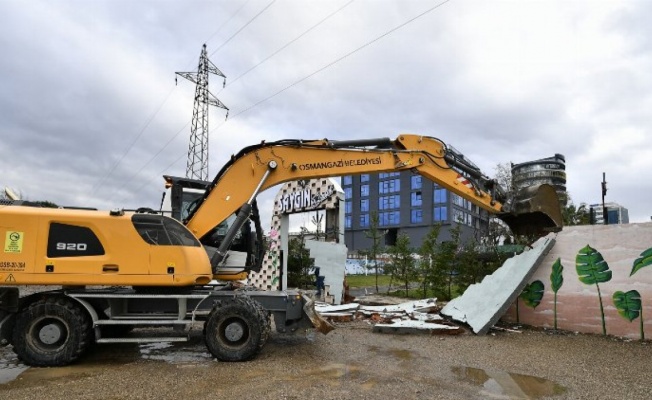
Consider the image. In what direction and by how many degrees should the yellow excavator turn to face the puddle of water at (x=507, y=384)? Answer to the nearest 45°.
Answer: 0° — it already faces it

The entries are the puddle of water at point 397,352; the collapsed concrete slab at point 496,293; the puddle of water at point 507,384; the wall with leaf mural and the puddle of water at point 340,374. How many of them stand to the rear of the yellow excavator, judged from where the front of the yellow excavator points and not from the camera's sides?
0

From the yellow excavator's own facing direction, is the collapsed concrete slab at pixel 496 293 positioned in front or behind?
in front

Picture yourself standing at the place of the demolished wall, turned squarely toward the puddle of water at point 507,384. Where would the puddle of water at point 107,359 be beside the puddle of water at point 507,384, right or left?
right

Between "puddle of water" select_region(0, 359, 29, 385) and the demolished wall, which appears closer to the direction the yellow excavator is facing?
the demolished wall

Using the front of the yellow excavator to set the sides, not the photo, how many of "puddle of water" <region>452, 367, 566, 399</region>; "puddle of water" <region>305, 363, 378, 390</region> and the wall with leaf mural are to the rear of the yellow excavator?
0

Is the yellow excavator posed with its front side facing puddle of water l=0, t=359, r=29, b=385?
no

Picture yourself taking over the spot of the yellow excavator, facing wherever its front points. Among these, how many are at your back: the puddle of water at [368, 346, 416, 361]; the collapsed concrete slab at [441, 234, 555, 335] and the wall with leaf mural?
0

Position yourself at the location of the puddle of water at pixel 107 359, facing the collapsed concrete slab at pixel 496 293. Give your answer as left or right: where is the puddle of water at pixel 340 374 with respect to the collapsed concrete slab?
right

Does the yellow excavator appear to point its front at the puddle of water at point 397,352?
yes

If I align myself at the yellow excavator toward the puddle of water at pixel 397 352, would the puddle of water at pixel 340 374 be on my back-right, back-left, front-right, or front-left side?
front-right

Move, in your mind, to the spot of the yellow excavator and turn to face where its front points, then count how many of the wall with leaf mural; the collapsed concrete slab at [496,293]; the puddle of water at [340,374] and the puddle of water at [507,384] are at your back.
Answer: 0

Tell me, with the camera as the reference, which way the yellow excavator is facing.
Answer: facing to the right of the viewer

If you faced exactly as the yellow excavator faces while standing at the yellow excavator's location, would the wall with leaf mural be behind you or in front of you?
in front

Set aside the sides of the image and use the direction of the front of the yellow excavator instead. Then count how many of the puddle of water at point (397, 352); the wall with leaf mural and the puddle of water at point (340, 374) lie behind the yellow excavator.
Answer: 0

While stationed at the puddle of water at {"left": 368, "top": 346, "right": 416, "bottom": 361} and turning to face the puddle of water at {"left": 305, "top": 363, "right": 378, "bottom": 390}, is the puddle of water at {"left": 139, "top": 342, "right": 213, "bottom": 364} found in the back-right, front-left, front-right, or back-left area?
front-right
